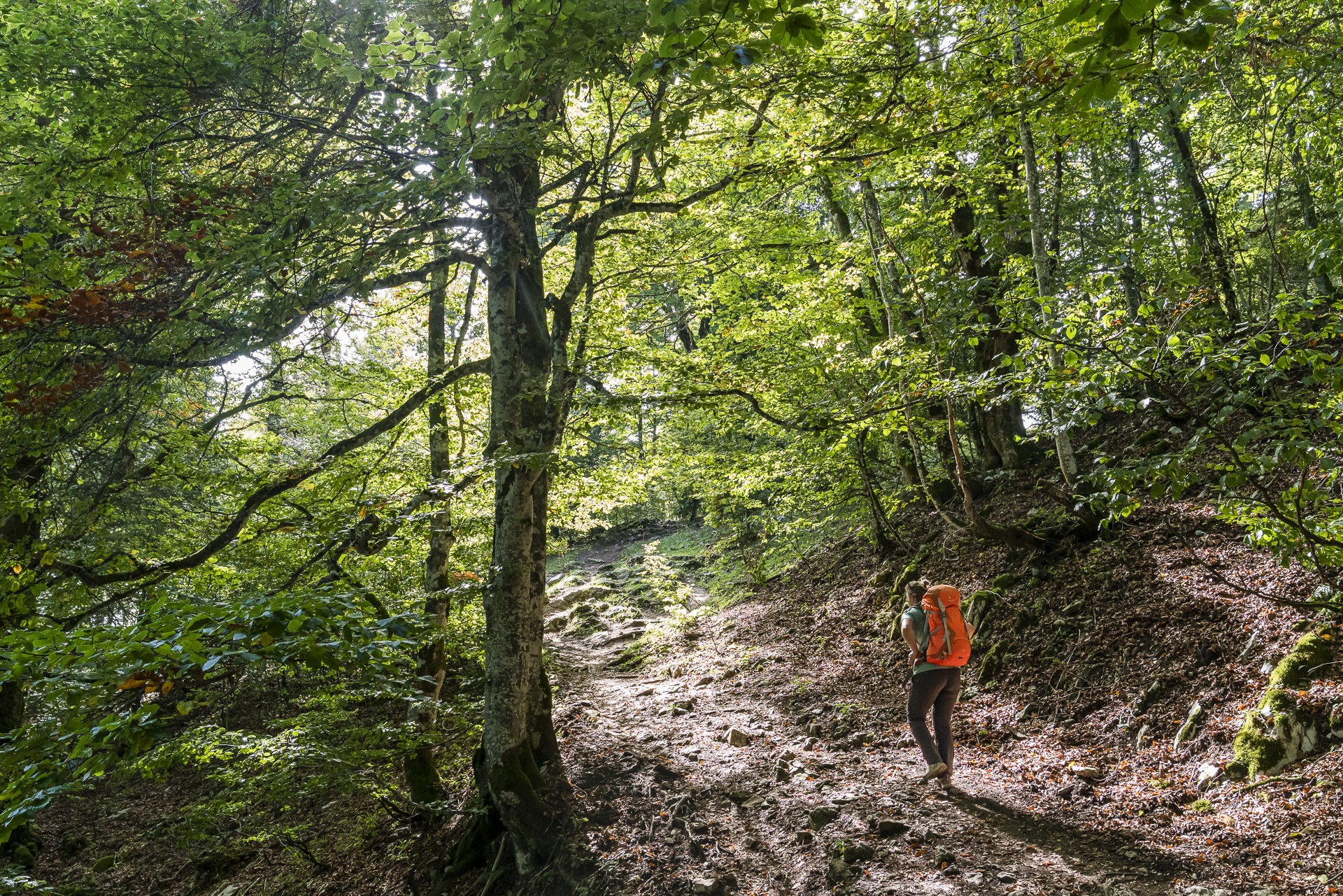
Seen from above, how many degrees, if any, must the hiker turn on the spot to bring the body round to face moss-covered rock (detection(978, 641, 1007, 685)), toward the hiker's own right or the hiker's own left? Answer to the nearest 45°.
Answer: approximately 45° to the hiker's own right

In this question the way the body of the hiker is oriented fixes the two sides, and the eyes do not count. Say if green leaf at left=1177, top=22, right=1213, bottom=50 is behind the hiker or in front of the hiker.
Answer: behind

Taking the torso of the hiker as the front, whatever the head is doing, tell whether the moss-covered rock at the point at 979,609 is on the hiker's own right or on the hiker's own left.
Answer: on the hiker's own right

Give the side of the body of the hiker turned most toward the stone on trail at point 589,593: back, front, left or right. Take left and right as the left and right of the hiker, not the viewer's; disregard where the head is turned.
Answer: front

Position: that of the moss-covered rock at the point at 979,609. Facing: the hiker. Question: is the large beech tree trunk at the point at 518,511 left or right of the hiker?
right

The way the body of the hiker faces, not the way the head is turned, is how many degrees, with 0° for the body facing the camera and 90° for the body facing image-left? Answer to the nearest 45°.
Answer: approximately 135°

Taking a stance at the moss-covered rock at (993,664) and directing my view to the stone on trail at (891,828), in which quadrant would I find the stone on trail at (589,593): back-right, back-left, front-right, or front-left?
back-right

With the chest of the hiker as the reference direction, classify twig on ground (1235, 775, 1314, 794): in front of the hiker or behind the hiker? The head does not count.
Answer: behind

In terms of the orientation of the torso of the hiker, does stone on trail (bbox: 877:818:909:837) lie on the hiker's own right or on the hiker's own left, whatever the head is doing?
on the hiker's own left
